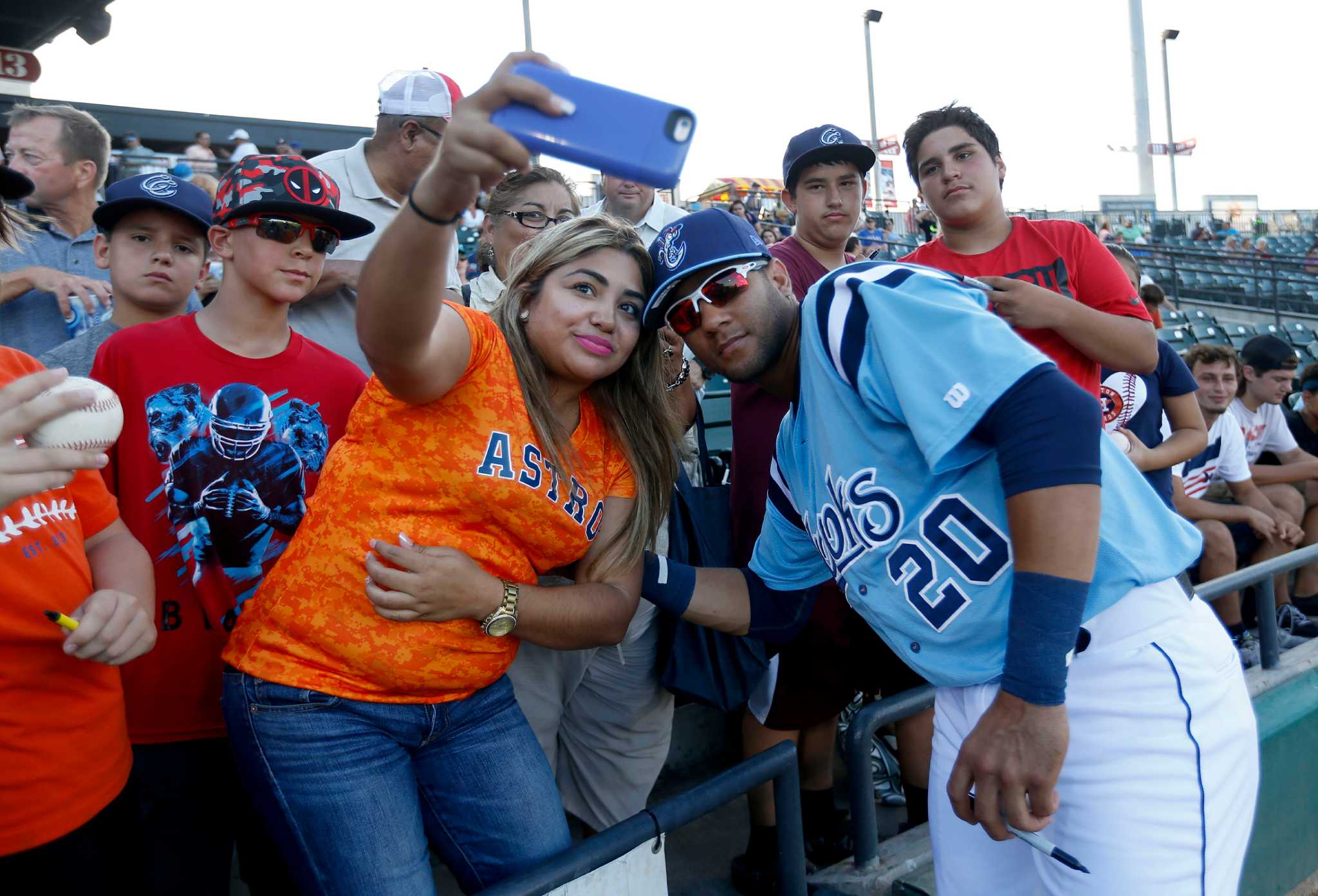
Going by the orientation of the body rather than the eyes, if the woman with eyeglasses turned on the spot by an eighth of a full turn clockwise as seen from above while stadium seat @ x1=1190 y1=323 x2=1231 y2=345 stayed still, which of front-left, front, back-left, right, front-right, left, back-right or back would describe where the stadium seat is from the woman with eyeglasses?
back-left

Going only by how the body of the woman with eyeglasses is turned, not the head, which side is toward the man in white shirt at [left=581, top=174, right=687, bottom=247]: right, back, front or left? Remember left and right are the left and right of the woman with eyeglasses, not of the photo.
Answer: left

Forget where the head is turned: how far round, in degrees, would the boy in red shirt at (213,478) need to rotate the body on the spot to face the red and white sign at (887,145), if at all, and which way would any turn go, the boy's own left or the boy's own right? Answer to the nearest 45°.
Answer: approximately 135° to the boy's own left

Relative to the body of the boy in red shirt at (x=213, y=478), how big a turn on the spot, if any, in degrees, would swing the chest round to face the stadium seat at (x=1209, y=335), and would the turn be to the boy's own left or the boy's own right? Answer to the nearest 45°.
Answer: approximately 135° to the boy's own left

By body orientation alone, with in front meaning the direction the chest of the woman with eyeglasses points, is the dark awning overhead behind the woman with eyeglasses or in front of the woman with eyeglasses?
behind

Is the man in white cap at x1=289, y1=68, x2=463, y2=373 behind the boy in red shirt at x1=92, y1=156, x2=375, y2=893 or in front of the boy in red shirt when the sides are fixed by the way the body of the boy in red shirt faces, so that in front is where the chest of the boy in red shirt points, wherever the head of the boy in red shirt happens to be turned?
behind

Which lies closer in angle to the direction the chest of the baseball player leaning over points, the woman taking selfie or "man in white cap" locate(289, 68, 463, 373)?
the woman taking selfie

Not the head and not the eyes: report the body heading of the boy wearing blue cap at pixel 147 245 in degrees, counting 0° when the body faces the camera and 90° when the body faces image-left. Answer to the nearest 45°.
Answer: approximately 0°

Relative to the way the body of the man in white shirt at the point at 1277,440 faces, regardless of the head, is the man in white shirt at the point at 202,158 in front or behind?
behind

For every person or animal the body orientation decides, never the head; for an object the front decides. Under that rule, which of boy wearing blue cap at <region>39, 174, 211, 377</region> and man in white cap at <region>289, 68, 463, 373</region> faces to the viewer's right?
the man in white cap
